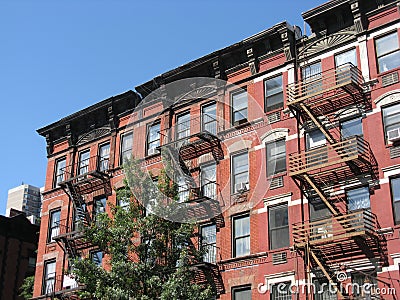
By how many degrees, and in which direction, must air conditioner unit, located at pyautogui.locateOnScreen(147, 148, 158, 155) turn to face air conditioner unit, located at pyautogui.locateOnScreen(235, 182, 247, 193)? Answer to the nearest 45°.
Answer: approximately 90° to its left

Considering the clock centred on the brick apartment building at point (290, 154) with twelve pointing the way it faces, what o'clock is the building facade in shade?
The building facade in shade is roughly at 3 o'clock from the brick apartment building.

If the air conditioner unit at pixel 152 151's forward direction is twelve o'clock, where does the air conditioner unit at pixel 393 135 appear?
the air conditioner unit at pixel 393 135 is roughly at 9 o'clock from the air conditioner unit at pixel 152 151.

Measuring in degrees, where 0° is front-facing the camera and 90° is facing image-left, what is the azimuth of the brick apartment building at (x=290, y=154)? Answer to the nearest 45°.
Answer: approximately 45°

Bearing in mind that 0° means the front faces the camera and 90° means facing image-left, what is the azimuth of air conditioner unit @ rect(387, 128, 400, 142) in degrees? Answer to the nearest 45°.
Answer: approximately 45°

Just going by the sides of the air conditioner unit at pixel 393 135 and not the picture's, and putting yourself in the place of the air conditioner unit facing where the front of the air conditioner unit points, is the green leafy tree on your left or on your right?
on your right
